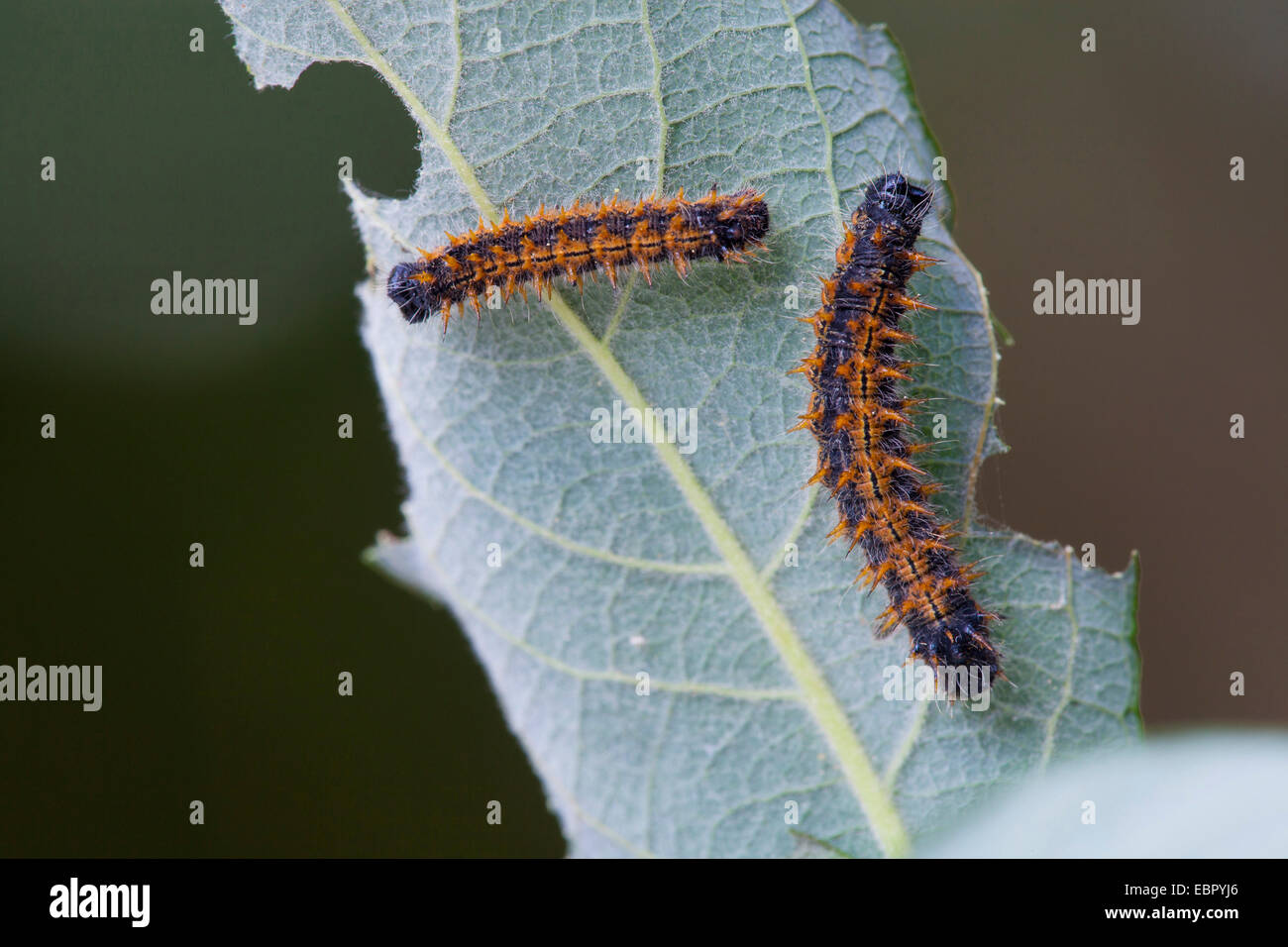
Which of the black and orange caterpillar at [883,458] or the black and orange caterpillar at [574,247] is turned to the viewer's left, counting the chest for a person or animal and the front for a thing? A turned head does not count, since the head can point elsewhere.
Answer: the black and orange caterpillar at [574,247]

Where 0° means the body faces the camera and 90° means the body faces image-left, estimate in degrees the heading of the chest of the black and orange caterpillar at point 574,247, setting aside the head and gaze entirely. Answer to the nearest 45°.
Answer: approximately 90°

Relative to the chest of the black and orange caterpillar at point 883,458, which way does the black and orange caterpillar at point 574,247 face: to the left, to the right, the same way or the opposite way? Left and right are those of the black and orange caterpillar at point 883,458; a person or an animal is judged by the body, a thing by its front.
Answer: to the left

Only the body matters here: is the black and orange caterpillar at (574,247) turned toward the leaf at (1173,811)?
no

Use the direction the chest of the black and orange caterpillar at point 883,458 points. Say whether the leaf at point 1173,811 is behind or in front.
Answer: behind

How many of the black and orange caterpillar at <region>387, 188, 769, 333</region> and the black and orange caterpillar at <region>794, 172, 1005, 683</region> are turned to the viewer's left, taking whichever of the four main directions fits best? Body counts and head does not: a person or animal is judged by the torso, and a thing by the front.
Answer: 1

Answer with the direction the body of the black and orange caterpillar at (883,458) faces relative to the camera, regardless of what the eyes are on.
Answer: away from the camera
